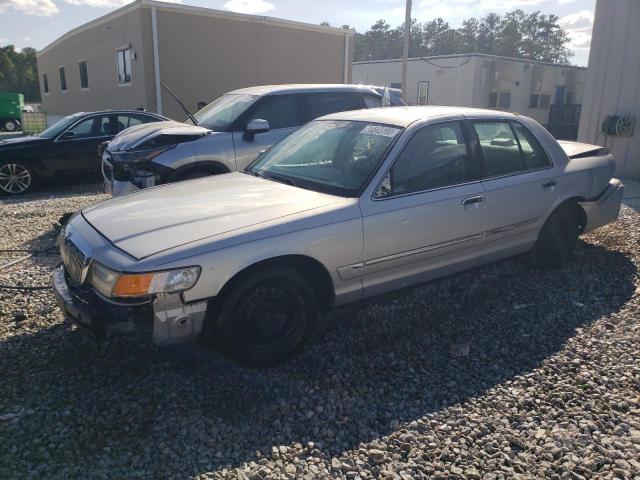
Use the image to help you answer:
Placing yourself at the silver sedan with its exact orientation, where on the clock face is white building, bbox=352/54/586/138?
The white building is roughly at 5 o'clock from the silver sedan.

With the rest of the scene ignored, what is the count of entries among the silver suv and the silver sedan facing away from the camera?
0

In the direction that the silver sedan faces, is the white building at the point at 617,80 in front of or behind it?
behind

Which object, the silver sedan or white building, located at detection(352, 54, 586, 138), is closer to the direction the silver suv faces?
the silver sedan

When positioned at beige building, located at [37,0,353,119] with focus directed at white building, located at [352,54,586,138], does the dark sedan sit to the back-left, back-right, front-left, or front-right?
back-right

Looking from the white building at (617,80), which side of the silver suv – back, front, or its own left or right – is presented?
back

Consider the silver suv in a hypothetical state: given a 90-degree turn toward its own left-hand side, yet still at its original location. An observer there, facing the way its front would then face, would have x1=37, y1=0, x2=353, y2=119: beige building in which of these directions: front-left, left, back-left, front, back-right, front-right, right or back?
back-left

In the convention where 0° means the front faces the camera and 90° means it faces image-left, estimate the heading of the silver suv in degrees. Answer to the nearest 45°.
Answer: approximately 45°

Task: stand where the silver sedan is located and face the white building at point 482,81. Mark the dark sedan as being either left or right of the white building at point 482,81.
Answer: left

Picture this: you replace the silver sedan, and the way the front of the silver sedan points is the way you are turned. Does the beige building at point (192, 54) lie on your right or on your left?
on your right

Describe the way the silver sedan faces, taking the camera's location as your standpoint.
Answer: facing the viewer and to the left of the viewer
